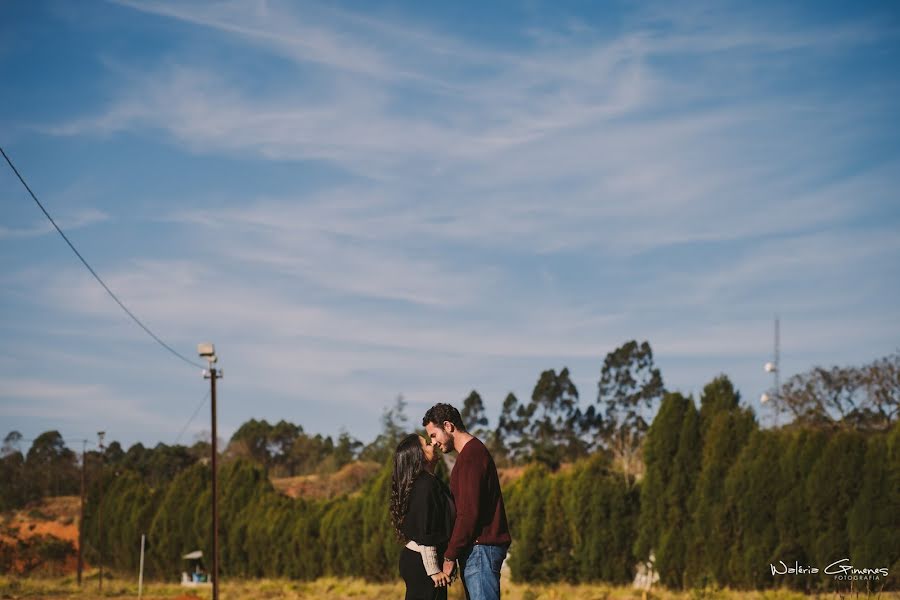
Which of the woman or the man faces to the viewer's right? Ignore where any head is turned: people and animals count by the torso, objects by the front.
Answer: the woman

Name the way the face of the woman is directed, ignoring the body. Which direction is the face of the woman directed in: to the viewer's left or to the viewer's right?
to the viewer's right

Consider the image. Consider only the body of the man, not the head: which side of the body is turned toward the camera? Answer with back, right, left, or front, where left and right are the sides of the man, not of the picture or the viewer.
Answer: left

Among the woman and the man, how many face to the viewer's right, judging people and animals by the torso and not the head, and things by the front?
1

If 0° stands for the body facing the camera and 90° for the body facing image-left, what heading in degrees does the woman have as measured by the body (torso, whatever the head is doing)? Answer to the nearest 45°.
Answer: approximately 270°

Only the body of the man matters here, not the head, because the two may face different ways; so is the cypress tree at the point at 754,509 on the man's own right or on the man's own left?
on the man's own right

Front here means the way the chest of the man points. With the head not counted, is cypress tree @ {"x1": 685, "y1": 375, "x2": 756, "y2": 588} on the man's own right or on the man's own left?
on the man's own right

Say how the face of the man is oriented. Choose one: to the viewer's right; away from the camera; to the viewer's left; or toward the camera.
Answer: to the viewer's left

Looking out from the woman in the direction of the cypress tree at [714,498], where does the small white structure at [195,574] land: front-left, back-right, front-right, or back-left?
front-left

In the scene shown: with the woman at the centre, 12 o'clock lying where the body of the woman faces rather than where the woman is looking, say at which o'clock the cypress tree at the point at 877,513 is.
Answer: The cypress tree is roughly at 10 o'clock from the woman.

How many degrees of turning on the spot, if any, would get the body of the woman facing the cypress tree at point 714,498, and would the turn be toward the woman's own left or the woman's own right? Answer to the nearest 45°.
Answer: approximately 90° to the woman's own left

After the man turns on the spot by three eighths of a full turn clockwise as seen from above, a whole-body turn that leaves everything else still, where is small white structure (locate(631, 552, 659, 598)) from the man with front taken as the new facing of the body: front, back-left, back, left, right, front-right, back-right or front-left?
front-left

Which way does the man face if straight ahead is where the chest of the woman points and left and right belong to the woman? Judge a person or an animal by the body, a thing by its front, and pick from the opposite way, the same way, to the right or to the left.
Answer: the opposite way

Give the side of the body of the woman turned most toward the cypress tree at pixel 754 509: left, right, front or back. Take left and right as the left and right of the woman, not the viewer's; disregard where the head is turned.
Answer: left
